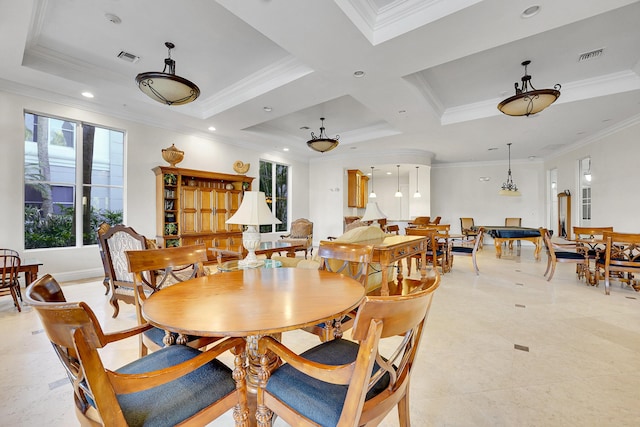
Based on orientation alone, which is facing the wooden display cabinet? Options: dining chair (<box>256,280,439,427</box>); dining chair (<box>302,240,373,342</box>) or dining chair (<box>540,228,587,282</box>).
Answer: dining chair (<box>256,280,439,427</box>)

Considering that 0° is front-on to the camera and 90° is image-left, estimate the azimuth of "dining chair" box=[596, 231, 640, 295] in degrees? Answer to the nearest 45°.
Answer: approximately 180°

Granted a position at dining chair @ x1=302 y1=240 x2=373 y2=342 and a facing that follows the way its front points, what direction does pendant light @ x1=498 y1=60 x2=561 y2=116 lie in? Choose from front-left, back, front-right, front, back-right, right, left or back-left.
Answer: back

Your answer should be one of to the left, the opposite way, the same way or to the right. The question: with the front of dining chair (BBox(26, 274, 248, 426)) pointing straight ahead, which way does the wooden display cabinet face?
to the right

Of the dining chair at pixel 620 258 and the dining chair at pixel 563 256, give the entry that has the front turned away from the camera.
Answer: the dining chair at pixel 620 258

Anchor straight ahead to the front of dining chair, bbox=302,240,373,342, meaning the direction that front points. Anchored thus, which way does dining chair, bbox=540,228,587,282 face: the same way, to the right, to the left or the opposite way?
to the left

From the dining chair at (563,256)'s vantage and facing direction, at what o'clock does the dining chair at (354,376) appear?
the dining chair at (354,376) is roughly at 3 o'clock from the dining chair at (563,256).

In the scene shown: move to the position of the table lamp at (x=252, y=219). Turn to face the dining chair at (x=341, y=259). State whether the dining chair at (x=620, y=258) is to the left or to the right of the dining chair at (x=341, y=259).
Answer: left

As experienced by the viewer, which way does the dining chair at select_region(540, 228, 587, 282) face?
facing to the right of the viewer

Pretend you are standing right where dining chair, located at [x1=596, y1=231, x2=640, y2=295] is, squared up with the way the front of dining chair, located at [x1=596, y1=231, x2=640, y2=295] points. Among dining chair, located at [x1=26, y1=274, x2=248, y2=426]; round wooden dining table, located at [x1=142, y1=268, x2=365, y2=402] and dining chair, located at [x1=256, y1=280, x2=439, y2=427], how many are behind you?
3

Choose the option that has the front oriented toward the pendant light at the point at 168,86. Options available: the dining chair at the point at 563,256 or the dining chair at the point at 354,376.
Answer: the dining chair at the point at 354,376
